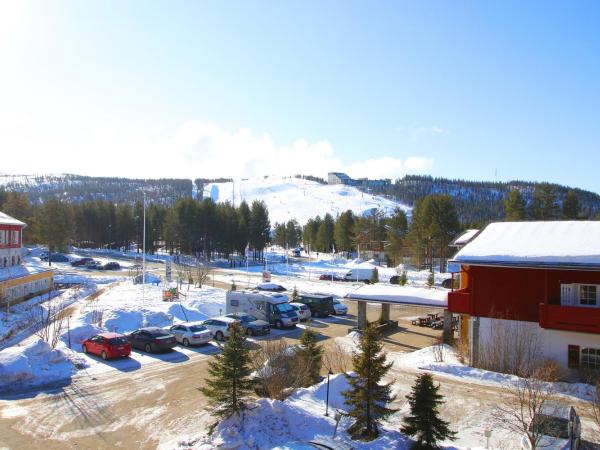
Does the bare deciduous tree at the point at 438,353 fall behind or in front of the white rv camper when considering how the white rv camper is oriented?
in front

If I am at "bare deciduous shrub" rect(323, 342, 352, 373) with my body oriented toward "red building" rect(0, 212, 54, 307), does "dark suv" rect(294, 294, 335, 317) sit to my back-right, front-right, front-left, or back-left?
front-right

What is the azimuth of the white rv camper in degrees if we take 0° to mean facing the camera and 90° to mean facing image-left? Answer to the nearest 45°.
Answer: approximately 315°

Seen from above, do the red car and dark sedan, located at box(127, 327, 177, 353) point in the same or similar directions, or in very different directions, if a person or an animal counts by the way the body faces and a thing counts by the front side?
same or similar directions

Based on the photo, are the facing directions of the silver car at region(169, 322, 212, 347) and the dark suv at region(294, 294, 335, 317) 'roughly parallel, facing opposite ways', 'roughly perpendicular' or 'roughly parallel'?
roughly parallel
